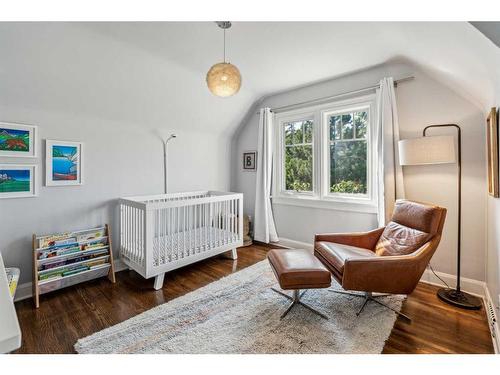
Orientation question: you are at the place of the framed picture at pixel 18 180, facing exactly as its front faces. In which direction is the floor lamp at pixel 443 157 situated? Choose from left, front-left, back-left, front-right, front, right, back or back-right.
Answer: front-left

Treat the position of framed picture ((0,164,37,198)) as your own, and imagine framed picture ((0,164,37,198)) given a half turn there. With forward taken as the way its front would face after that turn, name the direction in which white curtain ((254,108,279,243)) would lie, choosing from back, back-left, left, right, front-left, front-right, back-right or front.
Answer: right

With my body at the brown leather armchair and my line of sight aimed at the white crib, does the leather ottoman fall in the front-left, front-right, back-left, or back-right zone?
front-left

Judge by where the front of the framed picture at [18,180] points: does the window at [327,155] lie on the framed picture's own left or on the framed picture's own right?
on the framed picture's own left

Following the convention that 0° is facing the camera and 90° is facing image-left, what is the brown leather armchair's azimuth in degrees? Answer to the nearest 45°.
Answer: approximately 45°

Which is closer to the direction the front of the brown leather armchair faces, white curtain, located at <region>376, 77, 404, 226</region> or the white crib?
the white crib

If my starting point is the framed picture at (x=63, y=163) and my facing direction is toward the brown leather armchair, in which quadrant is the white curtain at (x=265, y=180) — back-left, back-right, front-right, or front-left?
front-left

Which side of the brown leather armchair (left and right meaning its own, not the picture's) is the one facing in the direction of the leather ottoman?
front

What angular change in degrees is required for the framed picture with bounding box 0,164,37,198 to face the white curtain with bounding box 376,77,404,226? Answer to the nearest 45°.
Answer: approximately 45° to its left

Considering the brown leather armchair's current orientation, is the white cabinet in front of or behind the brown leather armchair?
in front

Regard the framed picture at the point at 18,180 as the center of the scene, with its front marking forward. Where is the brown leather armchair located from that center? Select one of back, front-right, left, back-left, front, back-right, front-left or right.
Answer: front-left
